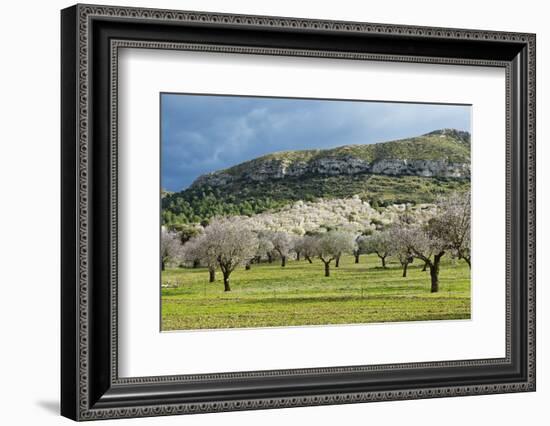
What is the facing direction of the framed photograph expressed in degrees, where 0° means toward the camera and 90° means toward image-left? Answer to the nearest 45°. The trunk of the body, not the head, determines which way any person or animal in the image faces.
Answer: approximately 315°
